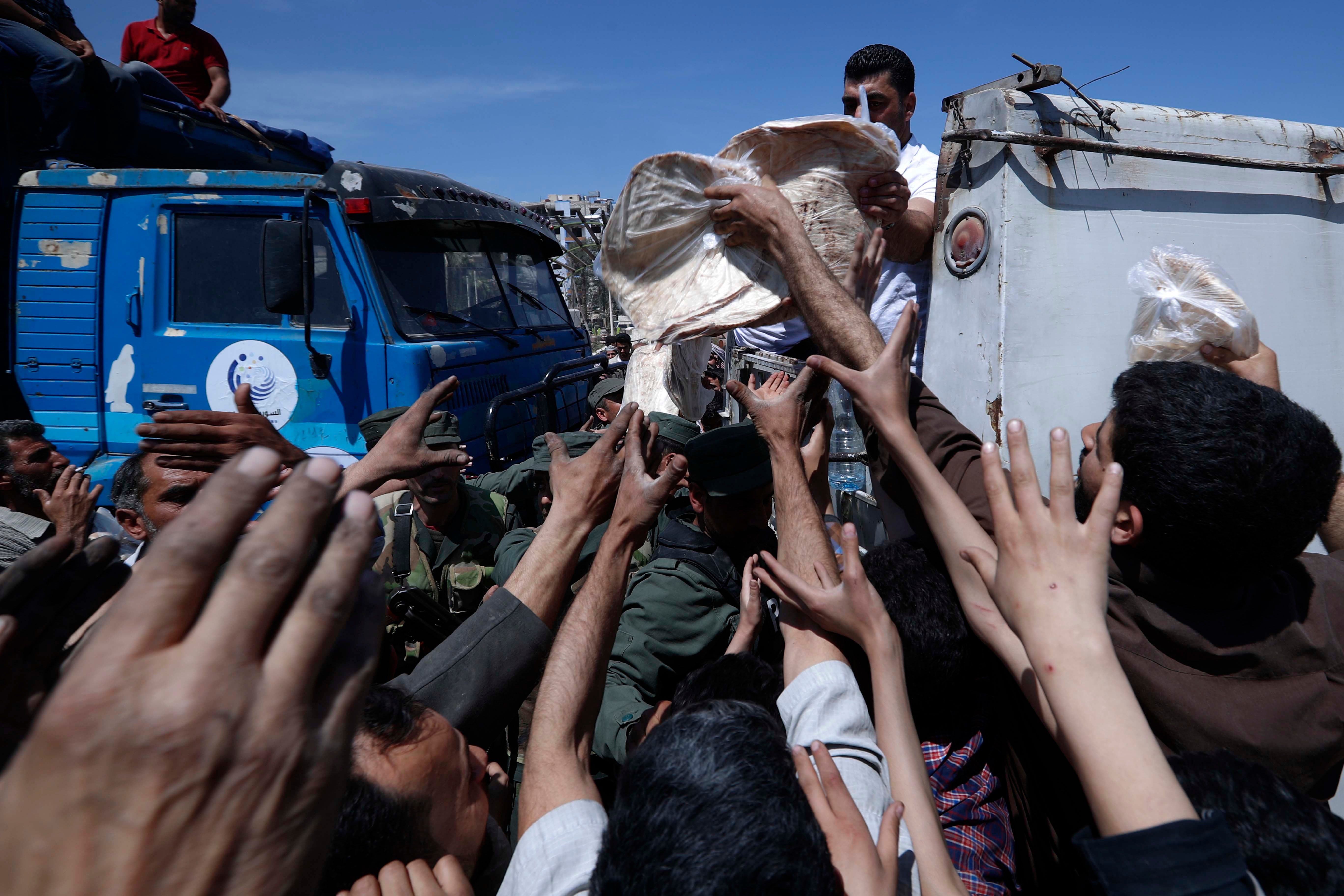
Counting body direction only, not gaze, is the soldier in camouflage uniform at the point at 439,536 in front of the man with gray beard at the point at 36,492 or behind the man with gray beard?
in front

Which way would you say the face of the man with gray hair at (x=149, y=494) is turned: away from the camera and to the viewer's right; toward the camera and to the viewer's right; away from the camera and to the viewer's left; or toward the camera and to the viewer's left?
toward the camera and to the viewer's right

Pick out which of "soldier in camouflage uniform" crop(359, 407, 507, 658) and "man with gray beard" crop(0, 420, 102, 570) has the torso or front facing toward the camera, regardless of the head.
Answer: the soldier in camouflage uniform

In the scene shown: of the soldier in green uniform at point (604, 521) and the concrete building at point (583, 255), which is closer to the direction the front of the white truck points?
the concrete building

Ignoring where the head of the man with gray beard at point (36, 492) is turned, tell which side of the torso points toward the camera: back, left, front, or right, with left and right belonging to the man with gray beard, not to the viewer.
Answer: right

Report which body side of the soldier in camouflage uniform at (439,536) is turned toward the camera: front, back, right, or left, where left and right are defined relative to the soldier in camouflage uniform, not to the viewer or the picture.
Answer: front

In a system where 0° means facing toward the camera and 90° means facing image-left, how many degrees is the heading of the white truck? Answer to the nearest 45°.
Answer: approximately 225°

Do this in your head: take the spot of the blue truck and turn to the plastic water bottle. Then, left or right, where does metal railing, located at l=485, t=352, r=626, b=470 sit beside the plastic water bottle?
left

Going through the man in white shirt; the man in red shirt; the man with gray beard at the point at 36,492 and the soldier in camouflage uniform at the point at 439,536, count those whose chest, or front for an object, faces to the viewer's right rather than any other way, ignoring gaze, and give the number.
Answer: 1

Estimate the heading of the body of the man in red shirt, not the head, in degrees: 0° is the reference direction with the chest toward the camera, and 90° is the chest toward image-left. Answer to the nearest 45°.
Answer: approximately 45°

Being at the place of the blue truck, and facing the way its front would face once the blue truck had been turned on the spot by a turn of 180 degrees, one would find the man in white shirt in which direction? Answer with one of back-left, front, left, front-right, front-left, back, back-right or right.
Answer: back

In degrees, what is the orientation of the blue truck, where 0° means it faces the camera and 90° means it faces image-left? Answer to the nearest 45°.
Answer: approximately 315°

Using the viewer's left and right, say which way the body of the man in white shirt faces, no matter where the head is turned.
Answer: facing the viewer and to the left of the viewer

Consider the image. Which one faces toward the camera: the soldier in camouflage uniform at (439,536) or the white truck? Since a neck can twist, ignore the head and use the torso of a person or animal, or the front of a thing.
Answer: the soldier in camouflage uniform
